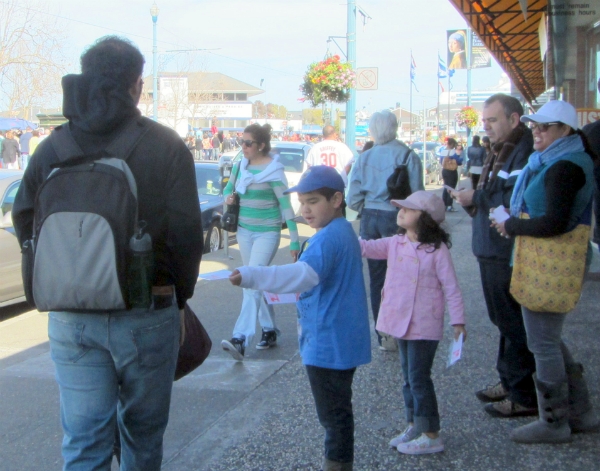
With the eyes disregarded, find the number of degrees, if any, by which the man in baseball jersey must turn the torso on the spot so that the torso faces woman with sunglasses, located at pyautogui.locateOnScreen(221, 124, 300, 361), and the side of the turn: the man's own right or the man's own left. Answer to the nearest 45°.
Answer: approximately 180°

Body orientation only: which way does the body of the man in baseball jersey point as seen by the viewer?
away from the camera

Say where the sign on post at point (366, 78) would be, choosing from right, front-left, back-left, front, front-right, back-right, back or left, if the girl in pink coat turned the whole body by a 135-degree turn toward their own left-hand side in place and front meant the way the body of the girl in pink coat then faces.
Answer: left

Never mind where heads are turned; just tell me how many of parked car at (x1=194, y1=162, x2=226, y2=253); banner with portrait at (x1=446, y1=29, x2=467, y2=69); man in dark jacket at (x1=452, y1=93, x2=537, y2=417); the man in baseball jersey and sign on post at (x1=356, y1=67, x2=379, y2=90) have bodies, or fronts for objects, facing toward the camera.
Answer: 2

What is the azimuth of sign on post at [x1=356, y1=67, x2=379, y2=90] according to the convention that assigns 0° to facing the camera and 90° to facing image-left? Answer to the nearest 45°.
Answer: approximately 0°

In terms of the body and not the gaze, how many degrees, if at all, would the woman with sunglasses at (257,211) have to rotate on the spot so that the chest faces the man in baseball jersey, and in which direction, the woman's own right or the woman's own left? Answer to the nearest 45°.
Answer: approximately 135° to the woman's own right

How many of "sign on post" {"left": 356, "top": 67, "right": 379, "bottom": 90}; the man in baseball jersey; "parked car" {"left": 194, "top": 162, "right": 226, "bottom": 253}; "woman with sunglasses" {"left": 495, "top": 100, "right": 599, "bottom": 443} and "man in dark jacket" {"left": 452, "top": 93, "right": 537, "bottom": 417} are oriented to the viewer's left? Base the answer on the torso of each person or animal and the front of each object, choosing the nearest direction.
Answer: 2

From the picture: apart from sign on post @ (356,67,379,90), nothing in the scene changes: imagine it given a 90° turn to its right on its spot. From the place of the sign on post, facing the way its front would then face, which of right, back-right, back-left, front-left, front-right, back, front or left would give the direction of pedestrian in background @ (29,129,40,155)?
front-right

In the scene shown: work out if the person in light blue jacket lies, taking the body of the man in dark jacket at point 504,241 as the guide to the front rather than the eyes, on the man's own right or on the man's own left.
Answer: on the man's own right

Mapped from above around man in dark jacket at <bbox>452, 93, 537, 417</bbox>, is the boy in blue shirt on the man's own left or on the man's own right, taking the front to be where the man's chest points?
on the man's own left

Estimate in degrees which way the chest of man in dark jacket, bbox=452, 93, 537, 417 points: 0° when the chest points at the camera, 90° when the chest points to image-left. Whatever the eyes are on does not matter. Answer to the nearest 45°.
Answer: approximately 90°
